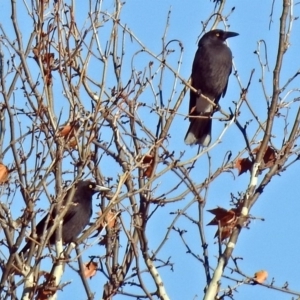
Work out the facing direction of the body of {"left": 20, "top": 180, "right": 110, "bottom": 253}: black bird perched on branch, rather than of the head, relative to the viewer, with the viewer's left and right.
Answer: facing to the right of the viewer

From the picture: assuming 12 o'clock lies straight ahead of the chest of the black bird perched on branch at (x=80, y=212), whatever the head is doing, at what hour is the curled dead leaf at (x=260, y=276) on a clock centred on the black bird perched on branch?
The curled dead leaf is roughly at 12 o'clock from the black bird perched on branch.

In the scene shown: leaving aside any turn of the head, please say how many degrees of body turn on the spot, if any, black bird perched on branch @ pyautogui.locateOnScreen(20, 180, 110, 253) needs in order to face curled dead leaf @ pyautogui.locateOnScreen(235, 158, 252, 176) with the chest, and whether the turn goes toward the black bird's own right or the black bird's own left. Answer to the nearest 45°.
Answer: approximately 45° to the black bird's own right

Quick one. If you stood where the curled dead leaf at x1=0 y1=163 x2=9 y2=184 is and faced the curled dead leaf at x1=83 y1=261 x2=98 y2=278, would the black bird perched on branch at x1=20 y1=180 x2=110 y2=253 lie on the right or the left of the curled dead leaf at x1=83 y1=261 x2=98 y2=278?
left
